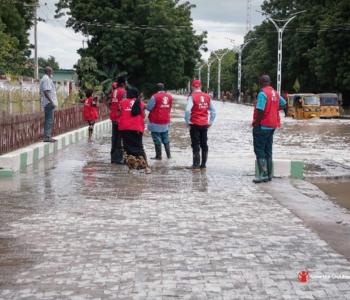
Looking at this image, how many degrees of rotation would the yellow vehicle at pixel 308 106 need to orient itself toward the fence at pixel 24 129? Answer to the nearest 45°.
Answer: approximately 45° to its right

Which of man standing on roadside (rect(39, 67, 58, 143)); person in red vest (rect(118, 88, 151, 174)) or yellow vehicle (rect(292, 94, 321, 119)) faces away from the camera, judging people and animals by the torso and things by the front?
the person in red vest

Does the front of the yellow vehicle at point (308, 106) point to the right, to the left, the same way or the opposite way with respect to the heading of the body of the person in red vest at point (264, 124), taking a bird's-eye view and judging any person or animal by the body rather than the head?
the opposite way

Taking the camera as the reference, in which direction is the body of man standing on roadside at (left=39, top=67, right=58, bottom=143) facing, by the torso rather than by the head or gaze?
to the viewer's right

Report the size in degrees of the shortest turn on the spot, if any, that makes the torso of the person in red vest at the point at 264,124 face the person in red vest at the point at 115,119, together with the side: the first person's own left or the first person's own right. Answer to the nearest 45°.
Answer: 0° — they already face them

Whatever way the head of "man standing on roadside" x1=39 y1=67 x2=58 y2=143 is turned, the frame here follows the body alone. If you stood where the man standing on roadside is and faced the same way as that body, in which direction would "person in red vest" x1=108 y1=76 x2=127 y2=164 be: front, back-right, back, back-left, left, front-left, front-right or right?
front-right

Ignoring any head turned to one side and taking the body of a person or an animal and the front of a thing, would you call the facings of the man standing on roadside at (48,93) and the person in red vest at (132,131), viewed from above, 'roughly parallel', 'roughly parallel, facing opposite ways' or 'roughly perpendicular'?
roughly perpendicular

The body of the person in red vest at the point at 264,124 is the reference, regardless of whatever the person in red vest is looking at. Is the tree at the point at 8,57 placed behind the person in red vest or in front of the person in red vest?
in front

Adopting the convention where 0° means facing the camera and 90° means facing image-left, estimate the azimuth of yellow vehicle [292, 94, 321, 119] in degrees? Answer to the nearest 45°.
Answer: approximately 315°

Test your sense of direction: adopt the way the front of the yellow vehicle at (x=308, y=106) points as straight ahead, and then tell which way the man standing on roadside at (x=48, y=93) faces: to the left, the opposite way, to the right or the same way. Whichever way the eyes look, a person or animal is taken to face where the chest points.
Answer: to the left

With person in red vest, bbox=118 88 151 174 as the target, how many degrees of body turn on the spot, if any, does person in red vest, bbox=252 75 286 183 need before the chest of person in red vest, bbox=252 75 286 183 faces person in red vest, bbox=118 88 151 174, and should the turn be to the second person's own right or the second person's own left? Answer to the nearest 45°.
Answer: approximately 45° to the second person's own left

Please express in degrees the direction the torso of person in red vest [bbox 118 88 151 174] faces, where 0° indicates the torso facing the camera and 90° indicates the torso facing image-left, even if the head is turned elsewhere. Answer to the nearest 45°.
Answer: approximately 180°

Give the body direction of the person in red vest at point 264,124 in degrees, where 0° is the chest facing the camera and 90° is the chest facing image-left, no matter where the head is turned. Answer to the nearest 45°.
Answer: approximately 135°

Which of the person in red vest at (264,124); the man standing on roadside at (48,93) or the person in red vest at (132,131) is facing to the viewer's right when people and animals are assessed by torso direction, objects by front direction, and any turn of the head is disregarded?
the man standing on roadside
